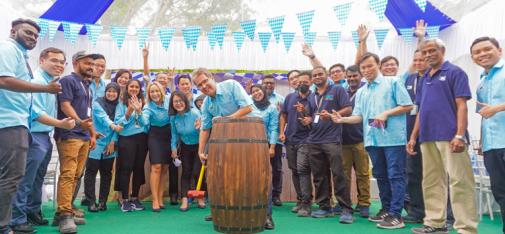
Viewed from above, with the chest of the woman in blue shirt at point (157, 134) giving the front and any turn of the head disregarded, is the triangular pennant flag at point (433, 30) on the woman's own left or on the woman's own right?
on the woman's own left

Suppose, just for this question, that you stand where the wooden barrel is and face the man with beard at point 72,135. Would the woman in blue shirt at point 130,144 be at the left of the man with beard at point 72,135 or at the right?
right

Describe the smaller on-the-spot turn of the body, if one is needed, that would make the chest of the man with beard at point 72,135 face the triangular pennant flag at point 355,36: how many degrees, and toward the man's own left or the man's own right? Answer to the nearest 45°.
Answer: approximately 45° to the man's own left

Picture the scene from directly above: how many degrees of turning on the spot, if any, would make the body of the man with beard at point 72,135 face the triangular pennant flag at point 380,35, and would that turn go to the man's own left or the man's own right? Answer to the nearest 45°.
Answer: approximately 45° to the man's own left

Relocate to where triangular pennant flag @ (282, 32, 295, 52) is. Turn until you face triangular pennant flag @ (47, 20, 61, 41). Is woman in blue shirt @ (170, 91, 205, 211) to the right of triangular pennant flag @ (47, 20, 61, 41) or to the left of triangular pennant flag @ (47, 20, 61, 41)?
left

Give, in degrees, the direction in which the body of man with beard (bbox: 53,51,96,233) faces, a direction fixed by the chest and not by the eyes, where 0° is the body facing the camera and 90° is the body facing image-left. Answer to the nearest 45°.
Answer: approximately 315°

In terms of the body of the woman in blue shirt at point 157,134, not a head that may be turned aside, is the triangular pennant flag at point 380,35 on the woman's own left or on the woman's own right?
on the woman's own left

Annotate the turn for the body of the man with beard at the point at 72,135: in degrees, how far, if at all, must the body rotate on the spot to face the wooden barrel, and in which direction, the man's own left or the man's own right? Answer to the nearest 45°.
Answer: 0° — they already face it

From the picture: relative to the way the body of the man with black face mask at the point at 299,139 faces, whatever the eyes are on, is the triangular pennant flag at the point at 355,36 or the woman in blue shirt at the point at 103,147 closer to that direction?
the woman in blue shirt

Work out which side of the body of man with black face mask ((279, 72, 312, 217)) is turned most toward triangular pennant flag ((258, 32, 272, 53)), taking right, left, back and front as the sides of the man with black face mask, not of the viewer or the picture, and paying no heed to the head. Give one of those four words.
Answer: back
